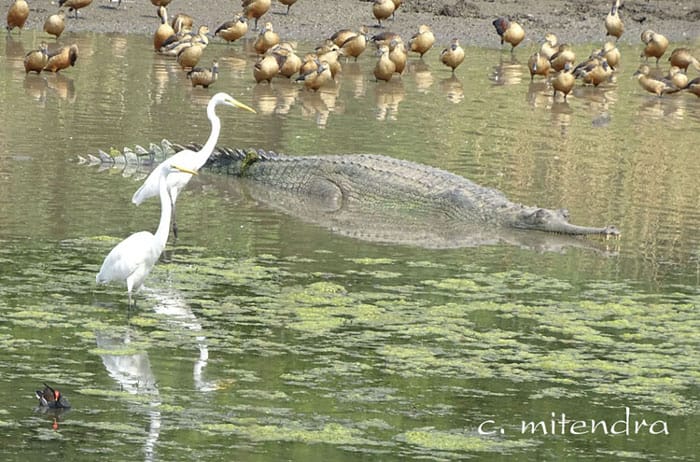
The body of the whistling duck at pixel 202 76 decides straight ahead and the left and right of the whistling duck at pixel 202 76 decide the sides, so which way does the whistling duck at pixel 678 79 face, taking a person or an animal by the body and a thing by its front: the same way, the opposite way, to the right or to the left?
the opposite way

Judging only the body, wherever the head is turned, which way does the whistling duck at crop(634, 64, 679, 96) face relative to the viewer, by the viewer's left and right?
facing to the left of the viewer

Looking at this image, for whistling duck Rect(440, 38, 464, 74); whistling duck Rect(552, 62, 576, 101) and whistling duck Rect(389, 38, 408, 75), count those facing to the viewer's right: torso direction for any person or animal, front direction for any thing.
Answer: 0

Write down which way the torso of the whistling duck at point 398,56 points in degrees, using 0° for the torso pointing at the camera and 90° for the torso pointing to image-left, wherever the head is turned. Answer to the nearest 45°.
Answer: approximately 0°

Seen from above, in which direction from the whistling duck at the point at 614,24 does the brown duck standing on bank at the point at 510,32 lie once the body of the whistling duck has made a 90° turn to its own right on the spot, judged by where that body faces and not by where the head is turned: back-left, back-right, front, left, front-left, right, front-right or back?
front-left

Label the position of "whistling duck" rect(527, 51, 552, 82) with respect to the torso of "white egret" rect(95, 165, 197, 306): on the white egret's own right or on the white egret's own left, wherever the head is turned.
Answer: on the white egret's own left

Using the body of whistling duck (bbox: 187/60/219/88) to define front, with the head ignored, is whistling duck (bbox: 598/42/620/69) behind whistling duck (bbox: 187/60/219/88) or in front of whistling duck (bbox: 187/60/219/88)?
in front

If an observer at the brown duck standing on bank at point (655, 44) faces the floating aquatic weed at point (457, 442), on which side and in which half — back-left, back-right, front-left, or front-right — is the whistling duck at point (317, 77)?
front-right

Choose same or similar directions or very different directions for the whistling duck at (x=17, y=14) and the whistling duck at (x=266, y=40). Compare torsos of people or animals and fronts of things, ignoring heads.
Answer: same or similar directions
